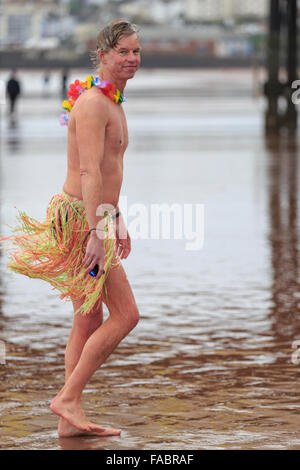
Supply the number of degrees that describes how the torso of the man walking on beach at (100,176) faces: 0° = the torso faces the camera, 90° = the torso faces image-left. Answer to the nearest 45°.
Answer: approximately 270°

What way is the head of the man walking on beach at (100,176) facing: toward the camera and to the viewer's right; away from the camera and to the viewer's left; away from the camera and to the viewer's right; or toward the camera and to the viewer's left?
toward the camera and to the viewer's right
